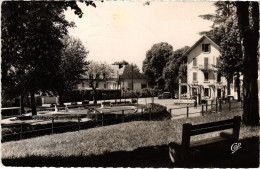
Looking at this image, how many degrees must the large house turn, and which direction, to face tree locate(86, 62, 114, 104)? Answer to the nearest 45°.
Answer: approximately 90° to its right

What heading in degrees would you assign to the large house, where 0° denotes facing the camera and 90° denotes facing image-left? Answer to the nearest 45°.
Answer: approximately 0°

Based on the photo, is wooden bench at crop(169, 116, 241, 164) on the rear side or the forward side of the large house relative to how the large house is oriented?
on the forward side

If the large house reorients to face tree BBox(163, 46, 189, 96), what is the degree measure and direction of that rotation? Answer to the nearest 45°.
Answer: approximately 90° to its right

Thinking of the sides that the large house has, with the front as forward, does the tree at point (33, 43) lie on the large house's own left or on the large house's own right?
on the large house's own right

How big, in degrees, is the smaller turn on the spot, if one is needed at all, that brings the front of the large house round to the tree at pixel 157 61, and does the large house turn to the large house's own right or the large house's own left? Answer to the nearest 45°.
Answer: approximately 90° to the large house's own right
